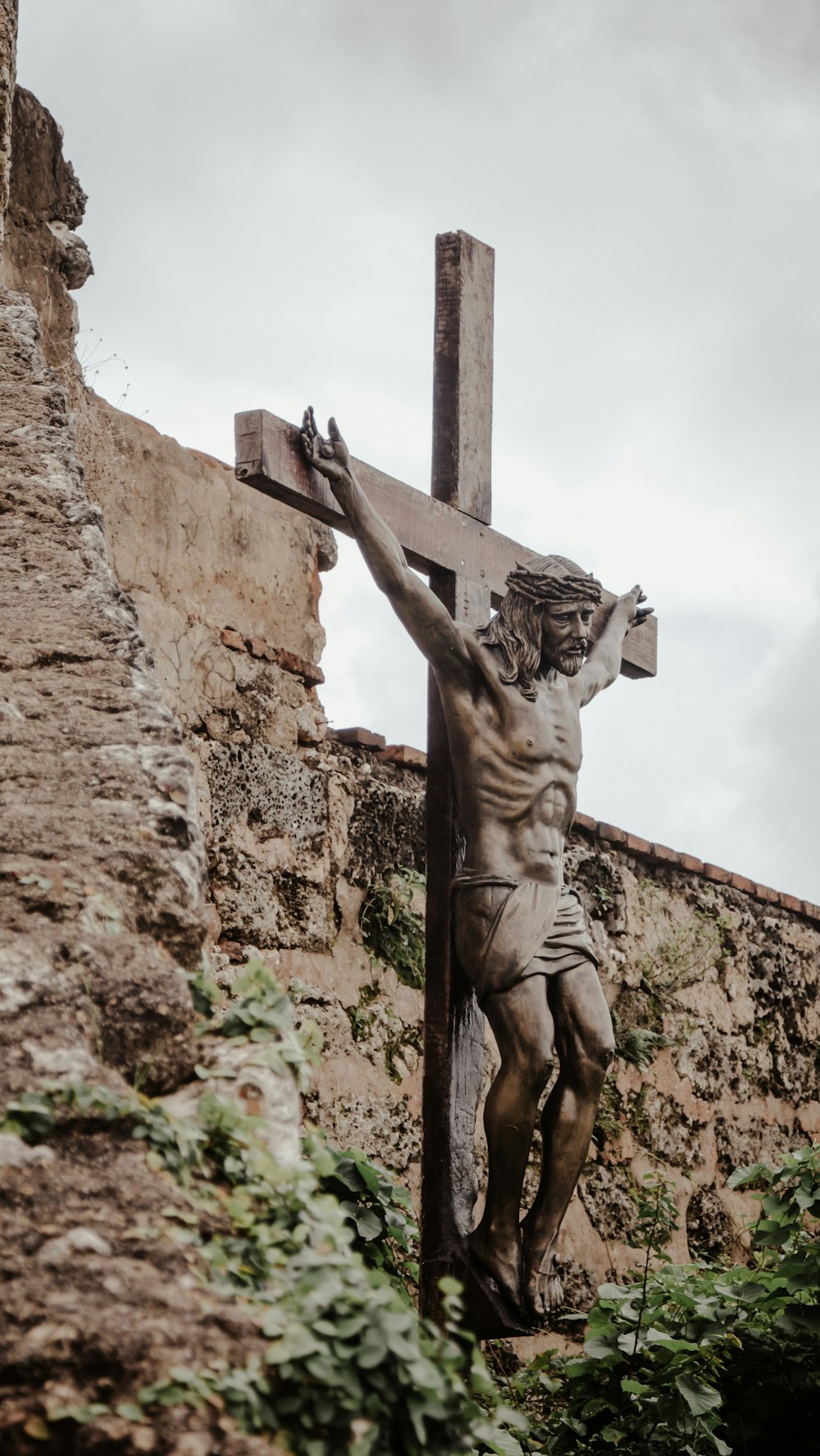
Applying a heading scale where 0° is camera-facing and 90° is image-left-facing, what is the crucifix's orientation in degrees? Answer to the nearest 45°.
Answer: approximately 315°

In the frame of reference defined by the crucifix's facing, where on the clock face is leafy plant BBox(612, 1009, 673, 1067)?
The leafy plant is roughly at 8 o'clock from the crucifix.

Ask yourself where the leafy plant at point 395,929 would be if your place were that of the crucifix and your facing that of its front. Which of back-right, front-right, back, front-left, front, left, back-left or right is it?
back-left
